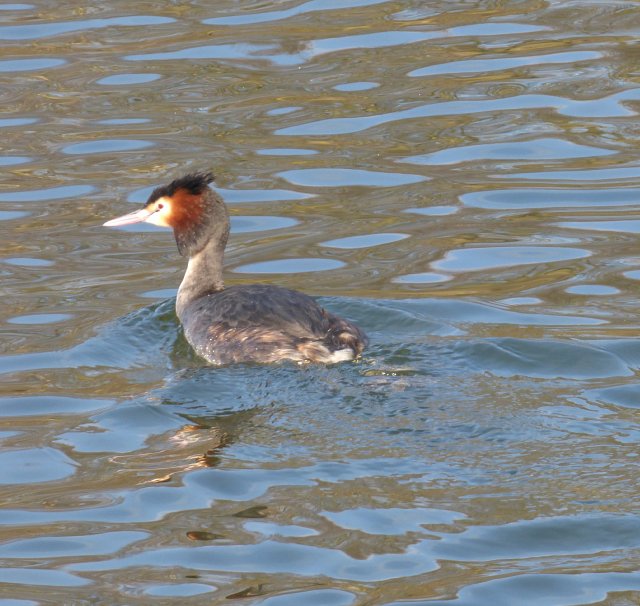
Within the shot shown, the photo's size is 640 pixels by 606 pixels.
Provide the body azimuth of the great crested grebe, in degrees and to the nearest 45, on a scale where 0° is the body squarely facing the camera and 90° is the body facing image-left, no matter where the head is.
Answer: approximately 90°
